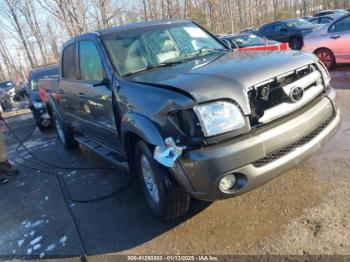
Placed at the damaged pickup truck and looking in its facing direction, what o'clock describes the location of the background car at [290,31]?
The background car is roughly at 8 o'clock from the damaged pickup truck.

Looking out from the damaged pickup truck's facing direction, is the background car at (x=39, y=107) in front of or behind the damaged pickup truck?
behind

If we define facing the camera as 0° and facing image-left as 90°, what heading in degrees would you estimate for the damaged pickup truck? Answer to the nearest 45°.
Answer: approximately 315°

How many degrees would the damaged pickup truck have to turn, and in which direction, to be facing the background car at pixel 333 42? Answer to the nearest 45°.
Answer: approximately 90° to its left
